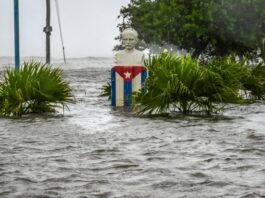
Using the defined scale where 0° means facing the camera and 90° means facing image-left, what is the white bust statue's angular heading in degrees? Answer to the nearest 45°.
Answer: approximately 0°

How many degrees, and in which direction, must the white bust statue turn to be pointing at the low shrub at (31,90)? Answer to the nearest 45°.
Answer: approximately 45° to its right

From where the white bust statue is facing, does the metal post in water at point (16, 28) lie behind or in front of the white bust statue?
behind

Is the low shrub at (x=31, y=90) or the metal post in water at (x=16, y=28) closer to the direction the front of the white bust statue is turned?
the low shrub
